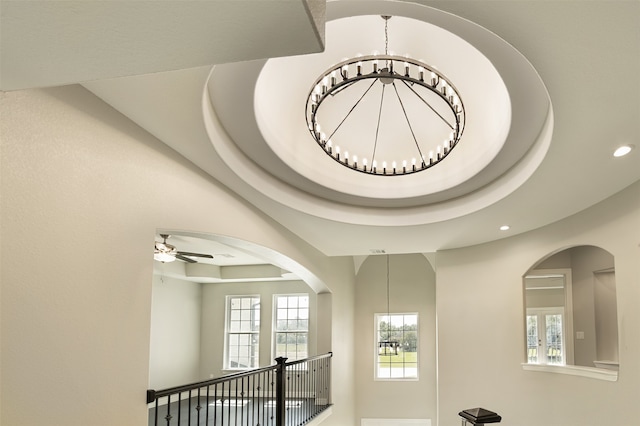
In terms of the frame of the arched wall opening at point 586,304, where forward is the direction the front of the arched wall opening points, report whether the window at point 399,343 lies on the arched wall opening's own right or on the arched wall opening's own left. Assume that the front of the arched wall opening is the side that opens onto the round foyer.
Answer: on the arched wall opening's own right

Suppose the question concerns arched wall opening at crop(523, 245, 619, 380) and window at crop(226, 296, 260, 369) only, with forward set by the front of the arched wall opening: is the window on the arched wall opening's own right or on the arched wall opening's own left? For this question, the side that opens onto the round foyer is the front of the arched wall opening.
on the arched wall opening's own right

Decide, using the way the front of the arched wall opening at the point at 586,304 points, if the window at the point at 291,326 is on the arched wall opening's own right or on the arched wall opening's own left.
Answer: on the arched wall opening's own right
